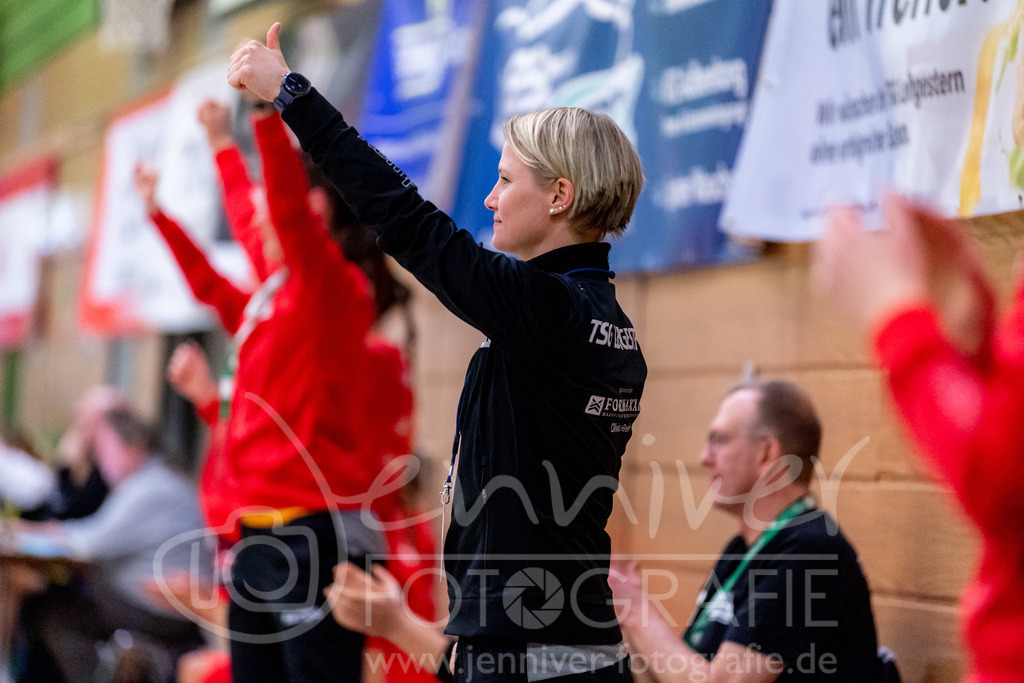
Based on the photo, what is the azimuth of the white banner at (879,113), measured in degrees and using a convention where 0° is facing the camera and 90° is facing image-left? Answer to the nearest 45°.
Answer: approximately 45°

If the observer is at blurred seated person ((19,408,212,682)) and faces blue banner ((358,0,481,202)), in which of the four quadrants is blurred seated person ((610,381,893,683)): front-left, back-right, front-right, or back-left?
front-right

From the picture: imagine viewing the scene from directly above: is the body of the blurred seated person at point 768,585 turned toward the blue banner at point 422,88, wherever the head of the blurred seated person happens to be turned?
no

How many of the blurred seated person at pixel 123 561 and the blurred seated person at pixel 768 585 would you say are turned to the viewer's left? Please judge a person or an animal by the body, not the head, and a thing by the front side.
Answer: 2

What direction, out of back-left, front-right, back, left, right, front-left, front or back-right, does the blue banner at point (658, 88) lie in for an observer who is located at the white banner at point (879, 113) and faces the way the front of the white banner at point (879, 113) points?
right

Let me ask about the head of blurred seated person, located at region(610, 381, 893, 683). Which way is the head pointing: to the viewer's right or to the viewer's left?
to the viewer's left

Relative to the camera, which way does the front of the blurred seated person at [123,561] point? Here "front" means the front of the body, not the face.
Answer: to the viewer's left

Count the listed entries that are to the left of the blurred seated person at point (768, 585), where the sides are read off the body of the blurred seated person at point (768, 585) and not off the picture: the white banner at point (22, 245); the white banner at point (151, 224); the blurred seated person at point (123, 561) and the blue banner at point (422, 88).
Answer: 0

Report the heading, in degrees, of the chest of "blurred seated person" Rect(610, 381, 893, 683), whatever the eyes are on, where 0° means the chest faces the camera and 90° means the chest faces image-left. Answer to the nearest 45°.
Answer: approximately 90°

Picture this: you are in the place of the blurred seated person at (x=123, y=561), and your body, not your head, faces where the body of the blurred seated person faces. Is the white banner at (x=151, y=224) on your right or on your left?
on your right

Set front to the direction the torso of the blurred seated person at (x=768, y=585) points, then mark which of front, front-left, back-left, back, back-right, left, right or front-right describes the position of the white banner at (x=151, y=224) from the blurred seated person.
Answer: front-right

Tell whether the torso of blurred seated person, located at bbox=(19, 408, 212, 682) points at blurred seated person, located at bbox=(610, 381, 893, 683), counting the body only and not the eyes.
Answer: no

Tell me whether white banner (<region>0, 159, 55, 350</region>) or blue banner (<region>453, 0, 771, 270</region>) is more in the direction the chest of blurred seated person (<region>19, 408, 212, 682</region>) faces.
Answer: the white banner
